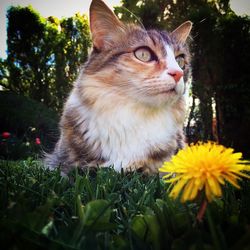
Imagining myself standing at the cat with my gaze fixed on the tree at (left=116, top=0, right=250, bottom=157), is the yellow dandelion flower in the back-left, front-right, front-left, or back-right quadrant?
back-right

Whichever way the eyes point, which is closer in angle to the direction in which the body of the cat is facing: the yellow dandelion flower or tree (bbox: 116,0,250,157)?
the yellow dandelion flower

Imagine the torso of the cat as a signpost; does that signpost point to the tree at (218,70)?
no

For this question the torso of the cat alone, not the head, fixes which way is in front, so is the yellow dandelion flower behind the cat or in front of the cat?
in front

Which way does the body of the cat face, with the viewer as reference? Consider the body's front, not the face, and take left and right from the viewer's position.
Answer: facing the viewer and to the right of the viewer
